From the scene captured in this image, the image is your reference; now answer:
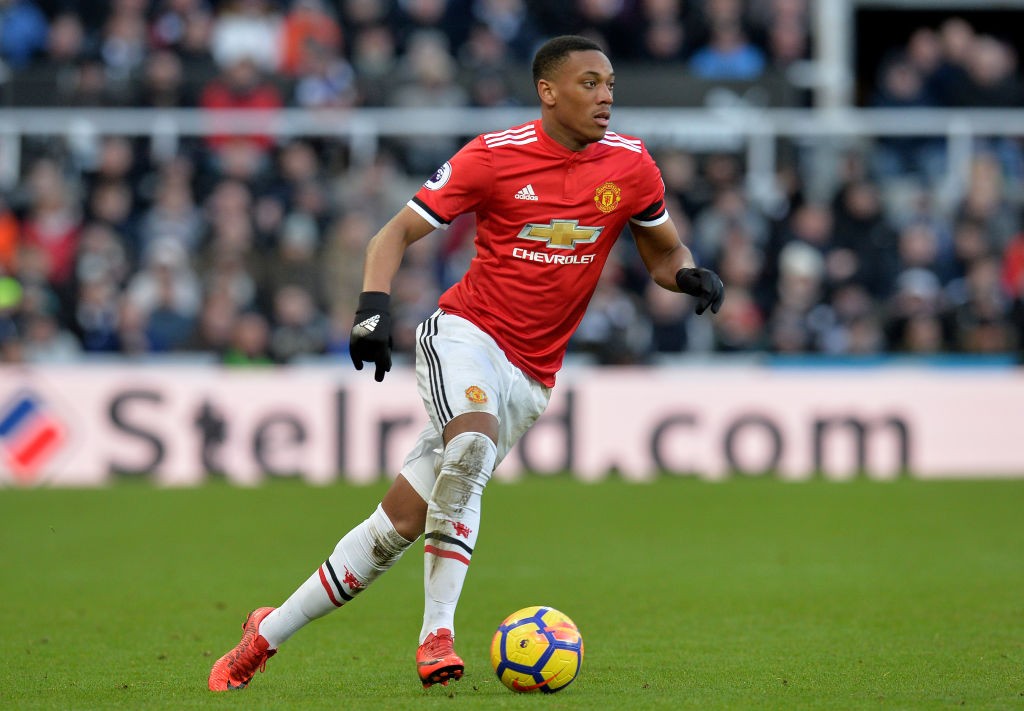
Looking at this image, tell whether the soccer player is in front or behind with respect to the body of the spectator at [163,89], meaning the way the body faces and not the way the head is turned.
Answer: in front

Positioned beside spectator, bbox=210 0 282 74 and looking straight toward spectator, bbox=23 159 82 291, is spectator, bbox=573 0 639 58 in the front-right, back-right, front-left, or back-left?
back-left

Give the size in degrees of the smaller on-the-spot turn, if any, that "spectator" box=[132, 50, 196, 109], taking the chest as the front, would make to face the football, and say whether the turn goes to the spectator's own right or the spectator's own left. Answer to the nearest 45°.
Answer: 0° — they already face it

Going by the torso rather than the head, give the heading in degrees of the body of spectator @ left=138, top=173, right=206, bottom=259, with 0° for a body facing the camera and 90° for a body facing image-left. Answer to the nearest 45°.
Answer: approximately 0°

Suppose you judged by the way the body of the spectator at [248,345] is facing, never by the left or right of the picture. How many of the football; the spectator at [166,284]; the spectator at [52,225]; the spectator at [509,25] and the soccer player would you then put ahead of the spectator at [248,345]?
2

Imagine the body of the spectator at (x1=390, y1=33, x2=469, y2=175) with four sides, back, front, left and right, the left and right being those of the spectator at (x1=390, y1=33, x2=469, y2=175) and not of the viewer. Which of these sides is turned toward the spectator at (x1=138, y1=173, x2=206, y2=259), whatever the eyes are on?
right
